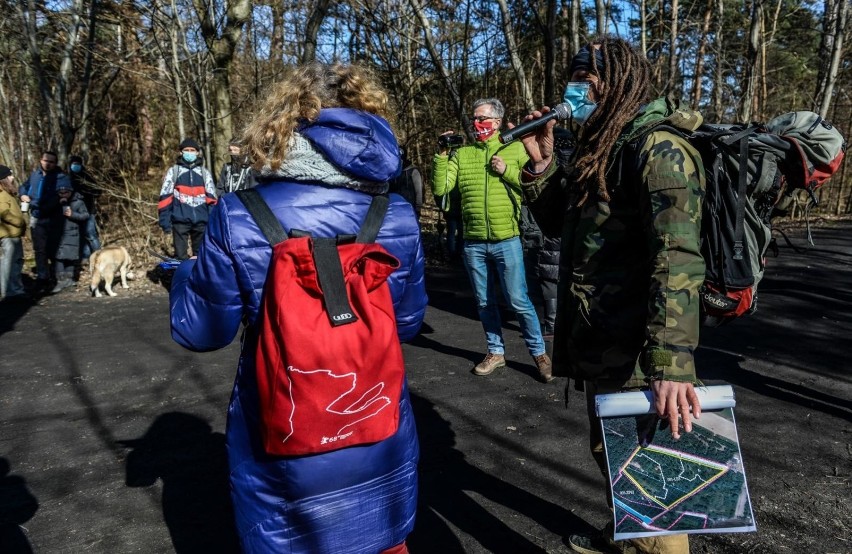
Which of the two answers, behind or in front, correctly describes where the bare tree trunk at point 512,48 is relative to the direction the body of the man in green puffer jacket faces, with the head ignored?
behind

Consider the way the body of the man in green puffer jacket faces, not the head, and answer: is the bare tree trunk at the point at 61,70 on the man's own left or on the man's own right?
on the man's own right

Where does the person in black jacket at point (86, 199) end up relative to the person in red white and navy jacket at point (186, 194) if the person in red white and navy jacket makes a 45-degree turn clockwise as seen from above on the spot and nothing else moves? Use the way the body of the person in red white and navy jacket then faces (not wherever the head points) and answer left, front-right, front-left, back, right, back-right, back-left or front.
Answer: right

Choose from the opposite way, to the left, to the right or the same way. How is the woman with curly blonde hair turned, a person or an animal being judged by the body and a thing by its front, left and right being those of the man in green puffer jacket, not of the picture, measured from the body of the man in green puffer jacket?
the opposite way

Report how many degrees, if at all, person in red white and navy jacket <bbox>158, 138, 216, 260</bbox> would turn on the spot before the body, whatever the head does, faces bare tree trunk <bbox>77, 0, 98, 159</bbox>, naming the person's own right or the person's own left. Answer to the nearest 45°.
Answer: approximately 180°

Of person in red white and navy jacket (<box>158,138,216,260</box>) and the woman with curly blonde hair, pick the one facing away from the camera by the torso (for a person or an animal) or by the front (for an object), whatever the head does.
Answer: the woman with curly blonde hair

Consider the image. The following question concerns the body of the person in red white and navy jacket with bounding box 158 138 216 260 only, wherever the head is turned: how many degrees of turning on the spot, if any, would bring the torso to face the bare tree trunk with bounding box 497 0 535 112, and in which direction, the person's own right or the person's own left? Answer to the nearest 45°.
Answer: approximately 90° to the person's own left

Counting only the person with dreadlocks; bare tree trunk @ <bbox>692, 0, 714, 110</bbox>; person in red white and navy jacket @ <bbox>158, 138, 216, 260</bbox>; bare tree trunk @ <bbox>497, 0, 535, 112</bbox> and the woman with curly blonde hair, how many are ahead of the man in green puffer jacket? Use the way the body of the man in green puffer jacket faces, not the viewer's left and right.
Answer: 2

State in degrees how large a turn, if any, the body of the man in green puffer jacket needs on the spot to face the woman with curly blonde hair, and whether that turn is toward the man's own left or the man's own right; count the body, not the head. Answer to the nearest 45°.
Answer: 0° — they already face them

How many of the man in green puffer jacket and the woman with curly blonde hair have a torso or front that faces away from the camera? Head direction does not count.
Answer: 1

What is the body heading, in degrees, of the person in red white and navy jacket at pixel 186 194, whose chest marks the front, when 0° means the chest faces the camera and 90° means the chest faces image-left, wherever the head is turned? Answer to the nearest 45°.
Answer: approximately 0°

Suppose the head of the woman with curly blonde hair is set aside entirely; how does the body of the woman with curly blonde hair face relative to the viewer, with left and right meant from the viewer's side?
facing away from the viewer

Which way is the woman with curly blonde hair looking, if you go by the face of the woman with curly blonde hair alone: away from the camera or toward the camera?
away from the camera

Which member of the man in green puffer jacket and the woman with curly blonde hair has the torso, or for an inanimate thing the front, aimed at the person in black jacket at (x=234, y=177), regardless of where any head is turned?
the woman with curly blonde hair
